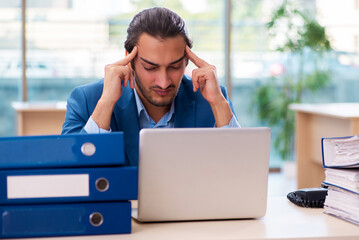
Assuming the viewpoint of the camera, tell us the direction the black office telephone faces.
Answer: facing away from the viewer and to the left of the viewer

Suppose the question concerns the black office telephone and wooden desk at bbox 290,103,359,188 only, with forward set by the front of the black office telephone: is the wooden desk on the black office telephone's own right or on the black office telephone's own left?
on the black office telephone's own right

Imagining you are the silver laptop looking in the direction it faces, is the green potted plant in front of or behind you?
in front

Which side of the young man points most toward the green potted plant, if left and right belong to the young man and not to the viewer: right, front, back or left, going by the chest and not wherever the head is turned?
back

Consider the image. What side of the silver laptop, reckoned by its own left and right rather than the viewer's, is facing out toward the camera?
back

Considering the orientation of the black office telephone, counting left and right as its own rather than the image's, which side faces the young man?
front

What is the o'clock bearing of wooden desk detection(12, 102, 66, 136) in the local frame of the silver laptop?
The wooden desk is roughly at 11 o'clock from the silver laptop.

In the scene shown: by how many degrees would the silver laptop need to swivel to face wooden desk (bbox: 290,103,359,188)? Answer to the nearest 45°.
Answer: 0° — it already faces it
